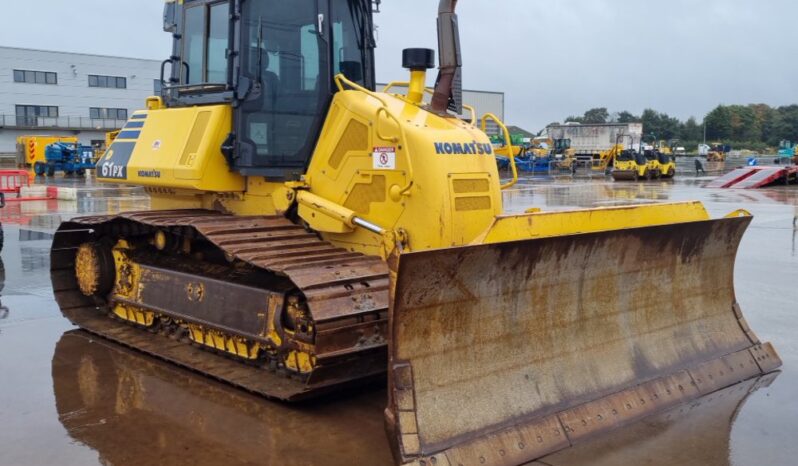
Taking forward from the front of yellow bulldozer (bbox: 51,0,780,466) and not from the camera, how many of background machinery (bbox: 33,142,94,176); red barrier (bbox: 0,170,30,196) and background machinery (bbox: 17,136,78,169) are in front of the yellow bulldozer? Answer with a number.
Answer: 0

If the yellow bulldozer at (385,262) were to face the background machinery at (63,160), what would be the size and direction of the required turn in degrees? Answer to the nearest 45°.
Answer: approximately 180°

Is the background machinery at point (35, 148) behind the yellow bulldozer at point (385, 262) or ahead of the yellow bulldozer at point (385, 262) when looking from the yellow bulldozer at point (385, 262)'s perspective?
behind

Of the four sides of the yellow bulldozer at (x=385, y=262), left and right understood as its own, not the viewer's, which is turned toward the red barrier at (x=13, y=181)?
back

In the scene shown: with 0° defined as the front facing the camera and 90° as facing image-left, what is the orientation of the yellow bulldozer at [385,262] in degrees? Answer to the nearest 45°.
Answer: approximately 315°
